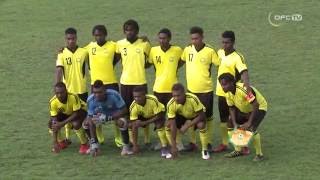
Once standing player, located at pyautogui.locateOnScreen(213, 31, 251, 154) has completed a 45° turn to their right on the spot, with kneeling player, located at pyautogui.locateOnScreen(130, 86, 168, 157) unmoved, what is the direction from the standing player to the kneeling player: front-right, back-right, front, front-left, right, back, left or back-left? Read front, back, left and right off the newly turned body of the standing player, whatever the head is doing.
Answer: front

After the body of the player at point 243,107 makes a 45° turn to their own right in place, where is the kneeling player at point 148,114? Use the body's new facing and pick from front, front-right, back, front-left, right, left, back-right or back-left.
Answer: front

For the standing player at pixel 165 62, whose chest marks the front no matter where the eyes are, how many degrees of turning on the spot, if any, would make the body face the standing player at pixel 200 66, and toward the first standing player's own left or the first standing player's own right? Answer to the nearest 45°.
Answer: approximately 90° to the first standing player's own left

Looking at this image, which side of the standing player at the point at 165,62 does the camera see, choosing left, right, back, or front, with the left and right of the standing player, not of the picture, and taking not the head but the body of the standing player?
front

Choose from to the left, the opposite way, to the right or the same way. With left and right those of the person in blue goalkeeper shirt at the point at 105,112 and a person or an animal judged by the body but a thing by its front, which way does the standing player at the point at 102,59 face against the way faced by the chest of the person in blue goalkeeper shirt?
the same way

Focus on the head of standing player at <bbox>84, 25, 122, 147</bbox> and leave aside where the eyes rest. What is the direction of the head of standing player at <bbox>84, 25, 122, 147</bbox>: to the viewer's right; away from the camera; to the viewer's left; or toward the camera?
toward the camera

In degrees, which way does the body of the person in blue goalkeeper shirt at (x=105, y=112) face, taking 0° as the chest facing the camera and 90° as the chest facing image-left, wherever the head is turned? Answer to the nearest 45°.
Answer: approximately 0°

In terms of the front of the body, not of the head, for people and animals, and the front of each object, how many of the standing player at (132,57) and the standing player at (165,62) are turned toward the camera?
2

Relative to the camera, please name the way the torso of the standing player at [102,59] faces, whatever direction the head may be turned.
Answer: toward the camera

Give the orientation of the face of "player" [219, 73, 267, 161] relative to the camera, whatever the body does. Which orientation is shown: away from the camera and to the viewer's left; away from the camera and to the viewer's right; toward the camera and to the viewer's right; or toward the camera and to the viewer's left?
toward the camera and to the viewer's left

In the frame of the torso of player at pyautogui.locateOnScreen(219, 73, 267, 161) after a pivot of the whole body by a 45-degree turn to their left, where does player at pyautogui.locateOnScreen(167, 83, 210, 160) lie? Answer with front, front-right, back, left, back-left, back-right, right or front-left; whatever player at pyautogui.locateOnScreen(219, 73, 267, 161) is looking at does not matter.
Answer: right

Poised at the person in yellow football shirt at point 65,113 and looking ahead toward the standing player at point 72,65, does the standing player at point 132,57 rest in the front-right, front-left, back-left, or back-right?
front-right

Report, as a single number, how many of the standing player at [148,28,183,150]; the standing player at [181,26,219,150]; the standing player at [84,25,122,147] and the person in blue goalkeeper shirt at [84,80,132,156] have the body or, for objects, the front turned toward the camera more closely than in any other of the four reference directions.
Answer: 4

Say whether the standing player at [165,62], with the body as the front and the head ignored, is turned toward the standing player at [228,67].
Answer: no

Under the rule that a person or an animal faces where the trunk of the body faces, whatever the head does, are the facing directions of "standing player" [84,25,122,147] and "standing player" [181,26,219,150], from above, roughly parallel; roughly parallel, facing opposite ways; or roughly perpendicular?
roughly parallel
